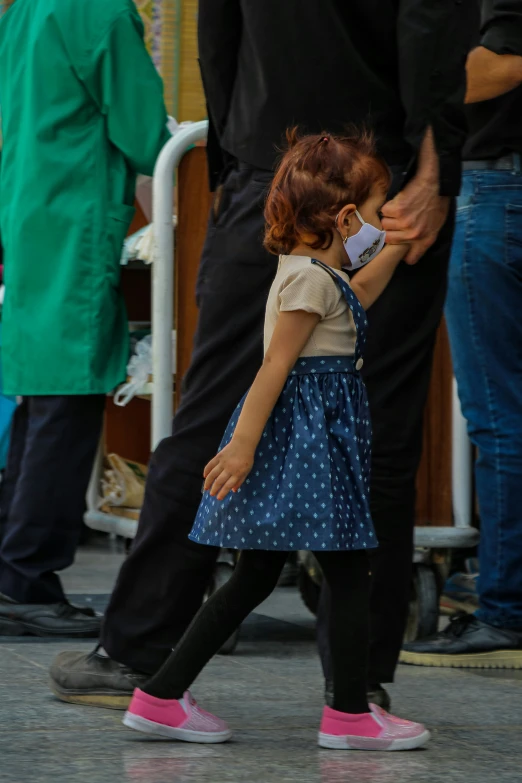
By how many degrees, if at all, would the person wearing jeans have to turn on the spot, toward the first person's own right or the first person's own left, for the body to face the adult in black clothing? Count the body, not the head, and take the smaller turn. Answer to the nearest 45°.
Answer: approximately 45° to the first person's own left

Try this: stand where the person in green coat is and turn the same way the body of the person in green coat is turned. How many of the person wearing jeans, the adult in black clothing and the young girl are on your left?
0

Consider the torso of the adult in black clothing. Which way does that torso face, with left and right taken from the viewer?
facing the viewer and to the left of the viewer

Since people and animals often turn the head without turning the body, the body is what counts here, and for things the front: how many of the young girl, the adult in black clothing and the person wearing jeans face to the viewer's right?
1

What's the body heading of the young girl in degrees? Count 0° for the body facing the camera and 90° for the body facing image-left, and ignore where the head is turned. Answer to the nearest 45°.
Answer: approximately 270°

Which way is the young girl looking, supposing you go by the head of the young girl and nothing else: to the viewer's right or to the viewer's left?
to the viewer's right

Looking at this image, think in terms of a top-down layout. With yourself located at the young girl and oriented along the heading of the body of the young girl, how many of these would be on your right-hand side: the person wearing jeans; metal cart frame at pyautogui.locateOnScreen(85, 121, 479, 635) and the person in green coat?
0

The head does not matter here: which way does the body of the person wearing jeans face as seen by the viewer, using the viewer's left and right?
facing to the left of the viewer
